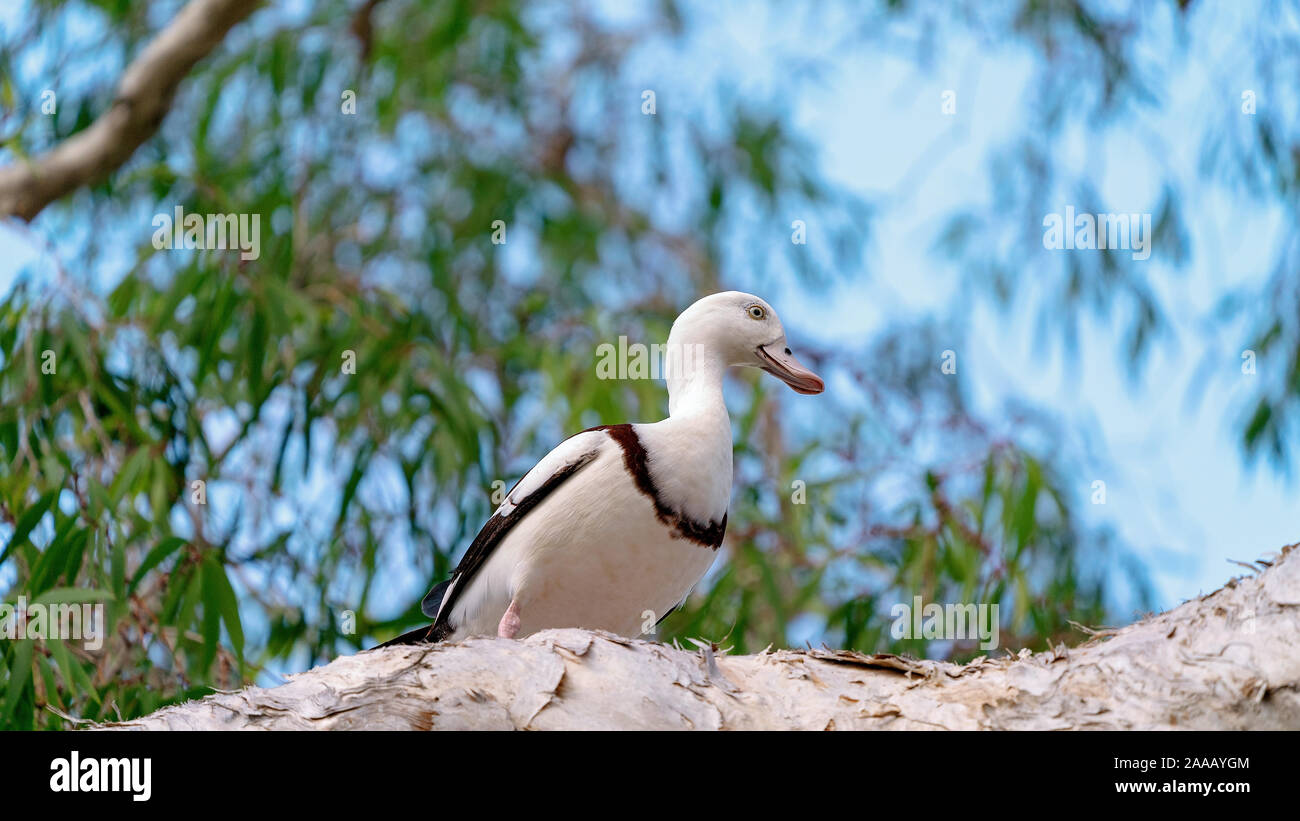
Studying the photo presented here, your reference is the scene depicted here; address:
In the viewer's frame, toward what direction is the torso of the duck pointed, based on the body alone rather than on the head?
to the viewer's right

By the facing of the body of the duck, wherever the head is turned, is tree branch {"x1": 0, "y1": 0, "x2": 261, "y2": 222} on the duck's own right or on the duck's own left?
on the duck's own left
